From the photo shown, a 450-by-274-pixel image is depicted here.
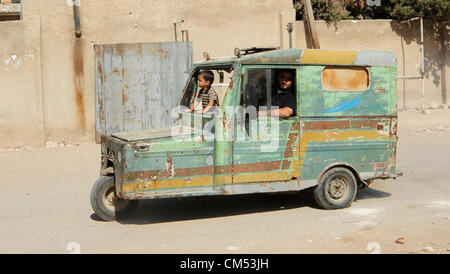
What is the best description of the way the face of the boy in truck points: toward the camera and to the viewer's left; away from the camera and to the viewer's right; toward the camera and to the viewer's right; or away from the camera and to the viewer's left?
toward the camera and to the viewer's left

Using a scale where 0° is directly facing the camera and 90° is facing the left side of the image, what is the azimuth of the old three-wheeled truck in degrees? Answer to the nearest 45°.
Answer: approximately 90°

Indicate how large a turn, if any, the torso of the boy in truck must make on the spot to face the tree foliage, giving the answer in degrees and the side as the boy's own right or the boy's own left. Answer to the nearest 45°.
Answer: approximately 180°

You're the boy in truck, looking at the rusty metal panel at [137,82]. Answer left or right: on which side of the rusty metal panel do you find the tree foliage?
right

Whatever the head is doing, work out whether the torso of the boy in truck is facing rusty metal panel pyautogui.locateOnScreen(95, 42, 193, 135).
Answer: no

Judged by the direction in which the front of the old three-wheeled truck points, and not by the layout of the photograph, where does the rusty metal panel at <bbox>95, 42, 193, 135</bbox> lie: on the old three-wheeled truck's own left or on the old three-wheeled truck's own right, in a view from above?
on the old three-wheeled truck's own right

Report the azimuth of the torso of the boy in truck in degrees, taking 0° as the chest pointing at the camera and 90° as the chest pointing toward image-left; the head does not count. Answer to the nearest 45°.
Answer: approximately 45°

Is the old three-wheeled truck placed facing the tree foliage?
no
